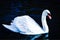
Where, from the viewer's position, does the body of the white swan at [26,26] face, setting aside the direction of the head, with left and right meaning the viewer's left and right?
facing to the right of the viewer
